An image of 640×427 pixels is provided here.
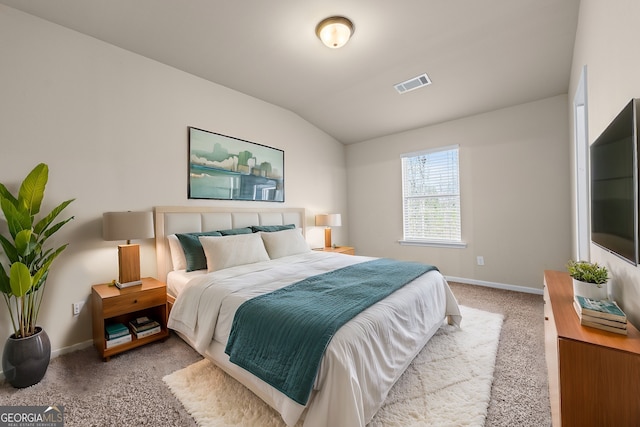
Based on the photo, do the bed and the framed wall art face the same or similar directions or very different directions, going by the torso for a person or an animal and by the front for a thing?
same or similar directions

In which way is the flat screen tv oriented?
to the viewer's left

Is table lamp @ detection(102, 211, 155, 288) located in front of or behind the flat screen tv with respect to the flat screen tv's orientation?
in front

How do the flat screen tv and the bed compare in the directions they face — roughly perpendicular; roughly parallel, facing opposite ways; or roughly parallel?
roughly parallel, facing opposite ways

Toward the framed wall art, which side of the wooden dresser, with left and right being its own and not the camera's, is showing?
front

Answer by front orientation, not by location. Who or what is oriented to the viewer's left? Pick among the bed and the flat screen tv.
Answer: the flat screen tv

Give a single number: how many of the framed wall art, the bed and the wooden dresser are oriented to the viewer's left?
1

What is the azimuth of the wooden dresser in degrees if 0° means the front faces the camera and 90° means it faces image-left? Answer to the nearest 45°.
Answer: approximately 90°

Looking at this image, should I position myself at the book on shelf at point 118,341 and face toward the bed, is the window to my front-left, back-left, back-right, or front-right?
front-left

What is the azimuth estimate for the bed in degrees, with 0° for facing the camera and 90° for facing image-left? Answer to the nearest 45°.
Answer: approximately 315°

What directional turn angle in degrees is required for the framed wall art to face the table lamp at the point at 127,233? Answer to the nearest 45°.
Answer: approximately 90° to its right

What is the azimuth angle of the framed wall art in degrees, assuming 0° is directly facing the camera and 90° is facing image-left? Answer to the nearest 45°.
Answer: approximately 315°

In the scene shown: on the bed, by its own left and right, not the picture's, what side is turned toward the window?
left

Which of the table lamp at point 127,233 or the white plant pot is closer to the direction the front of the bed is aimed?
the white plant pot

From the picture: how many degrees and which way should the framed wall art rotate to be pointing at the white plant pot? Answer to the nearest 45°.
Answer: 0° — it already faces it
